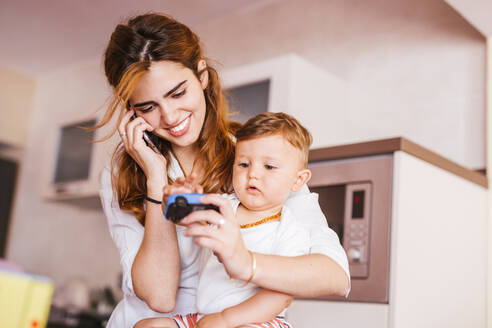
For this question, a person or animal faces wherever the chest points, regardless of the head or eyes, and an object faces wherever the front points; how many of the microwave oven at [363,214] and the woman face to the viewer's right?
0

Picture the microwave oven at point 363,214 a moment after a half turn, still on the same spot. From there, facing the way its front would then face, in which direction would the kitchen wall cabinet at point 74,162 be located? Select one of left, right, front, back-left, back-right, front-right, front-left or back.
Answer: left

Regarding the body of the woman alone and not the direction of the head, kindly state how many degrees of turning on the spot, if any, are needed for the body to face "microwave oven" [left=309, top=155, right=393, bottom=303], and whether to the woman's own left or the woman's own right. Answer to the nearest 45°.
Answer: approximately 135° to the woman's own left

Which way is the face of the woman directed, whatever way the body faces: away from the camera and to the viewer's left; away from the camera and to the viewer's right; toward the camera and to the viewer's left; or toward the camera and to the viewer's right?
toward the camera and to the viewer's right

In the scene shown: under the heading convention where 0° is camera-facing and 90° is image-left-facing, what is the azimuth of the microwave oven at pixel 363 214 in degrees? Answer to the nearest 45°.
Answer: approximately 45°

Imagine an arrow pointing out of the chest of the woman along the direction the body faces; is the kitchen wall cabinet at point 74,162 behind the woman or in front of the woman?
behind

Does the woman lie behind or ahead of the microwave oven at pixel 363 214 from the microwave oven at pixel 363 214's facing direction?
ahead

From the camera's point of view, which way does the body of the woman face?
toward the camera
